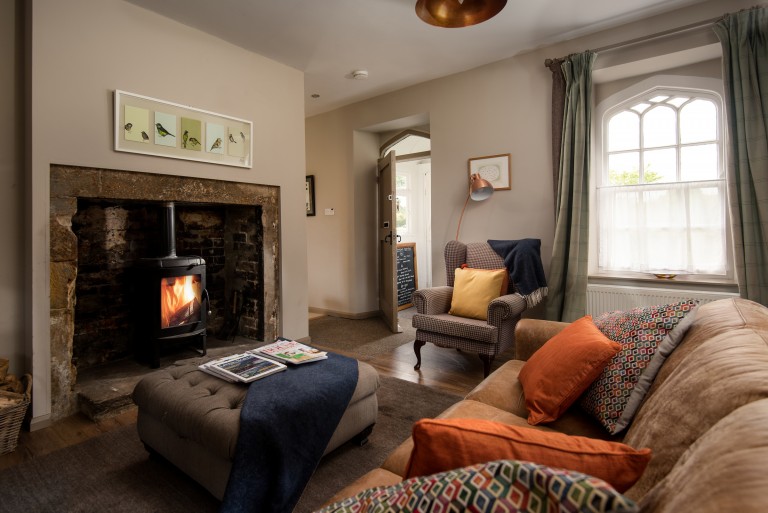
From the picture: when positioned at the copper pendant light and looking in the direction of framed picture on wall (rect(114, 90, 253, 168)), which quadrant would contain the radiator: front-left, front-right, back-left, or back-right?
back-right

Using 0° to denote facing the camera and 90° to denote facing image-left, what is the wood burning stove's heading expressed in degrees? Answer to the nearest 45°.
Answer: approximately 315°

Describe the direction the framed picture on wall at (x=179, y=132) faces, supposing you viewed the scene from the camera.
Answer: facing the viewer and to the right of the viewer

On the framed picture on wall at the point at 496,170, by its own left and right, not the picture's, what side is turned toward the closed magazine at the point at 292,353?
front

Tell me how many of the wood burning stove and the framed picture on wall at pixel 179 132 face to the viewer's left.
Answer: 0

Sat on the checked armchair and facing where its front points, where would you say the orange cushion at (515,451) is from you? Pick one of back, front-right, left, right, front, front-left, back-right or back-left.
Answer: front-left

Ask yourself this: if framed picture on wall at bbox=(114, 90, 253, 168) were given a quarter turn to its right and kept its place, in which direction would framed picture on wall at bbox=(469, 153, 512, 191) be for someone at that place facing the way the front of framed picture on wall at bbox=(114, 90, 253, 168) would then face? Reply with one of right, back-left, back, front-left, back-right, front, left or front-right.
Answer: back-left

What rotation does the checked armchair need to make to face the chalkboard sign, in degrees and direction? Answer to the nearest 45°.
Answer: approximately 135° to its right

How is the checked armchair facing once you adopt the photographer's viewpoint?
facing the viewer and to the left of the viewer

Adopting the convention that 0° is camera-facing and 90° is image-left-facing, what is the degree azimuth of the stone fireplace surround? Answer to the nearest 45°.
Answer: approximately 315°

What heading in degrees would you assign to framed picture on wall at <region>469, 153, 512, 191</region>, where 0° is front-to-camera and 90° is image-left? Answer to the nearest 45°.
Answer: approximately 45°

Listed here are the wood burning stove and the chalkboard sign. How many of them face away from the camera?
0

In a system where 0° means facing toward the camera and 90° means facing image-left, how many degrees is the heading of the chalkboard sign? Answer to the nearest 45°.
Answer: approximately 45°

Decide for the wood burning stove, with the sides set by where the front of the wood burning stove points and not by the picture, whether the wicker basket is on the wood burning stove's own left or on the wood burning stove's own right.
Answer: on the wood burning stove's own right

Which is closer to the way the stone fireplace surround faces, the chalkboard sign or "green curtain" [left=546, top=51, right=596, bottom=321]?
the green curtain

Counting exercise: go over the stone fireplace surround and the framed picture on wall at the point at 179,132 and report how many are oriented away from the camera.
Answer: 0
